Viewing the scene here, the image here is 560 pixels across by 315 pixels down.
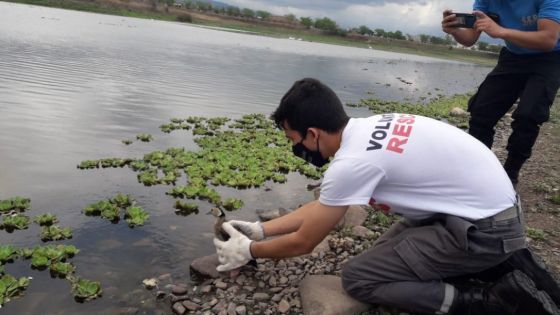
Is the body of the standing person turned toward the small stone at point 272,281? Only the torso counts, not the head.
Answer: yes

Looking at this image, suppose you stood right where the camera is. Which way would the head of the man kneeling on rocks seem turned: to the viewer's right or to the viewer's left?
to the viewer's left

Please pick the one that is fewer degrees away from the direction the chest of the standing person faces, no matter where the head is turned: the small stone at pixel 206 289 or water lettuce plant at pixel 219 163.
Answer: the small stone

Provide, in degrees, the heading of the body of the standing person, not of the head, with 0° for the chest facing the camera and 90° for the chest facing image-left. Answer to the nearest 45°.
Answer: approximately 45°

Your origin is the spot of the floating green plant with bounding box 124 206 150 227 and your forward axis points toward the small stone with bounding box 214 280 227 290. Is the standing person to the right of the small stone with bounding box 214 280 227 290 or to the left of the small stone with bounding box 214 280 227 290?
left

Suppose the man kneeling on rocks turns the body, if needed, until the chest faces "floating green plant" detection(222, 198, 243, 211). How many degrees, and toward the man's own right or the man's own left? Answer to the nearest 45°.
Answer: approximately 45° to the man's own right

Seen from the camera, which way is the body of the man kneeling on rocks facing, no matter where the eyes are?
to the viewer's left

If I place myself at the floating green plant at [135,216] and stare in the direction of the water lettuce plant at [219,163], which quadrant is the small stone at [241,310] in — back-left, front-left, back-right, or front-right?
back-right
